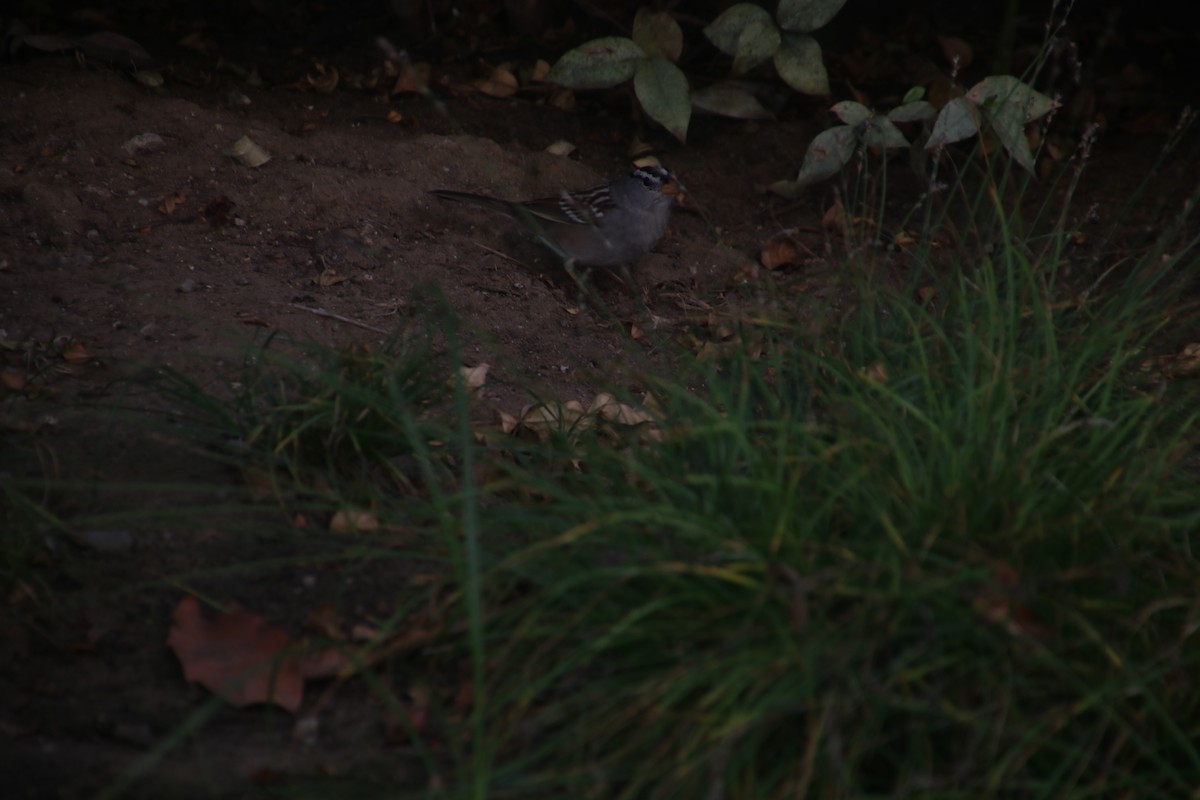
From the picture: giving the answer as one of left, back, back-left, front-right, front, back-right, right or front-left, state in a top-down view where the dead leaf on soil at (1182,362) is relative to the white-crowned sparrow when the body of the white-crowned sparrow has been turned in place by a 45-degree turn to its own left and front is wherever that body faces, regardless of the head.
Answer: right

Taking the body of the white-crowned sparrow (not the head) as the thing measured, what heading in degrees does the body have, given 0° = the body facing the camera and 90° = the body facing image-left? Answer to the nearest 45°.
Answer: approximately 270°

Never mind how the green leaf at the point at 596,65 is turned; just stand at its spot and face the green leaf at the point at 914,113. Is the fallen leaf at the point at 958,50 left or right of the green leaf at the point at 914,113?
left

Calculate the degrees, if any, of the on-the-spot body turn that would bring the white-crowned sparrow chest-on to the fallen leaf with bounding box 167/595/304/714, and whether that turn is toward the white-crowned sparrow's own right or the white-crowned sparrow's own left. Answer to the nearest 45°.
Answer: approximately 90° to the white-crowned sparrow's own right

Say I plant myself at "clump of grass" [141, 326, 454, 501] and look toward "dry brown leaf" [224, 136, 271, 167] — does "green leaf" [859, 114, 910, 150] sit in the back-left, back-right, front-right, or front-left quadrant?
front-right

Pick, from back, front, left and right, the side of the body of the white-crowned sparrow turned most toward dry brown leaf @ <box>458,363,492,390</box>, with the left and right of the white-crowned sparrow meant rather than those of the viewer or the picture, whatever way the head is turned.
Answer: right

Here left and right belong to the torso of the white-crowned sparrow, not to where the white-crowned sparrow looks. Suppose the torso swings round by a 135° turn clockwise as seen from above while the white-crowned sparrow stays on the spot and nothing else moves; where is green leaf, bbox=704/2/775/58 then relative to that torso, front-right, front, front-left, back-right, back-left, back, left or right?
back

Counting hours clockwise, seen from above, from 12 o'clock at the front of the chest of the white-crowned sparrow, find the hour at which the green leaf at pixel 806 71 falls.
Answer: The green leaf is roughly at 11 o'clock from the white-crowned sparrow.

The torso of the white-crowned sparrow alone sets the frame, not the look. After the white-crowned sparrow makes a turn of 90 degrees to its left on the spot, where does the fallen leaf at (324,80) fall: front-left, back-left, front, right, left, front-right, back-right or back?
front-left

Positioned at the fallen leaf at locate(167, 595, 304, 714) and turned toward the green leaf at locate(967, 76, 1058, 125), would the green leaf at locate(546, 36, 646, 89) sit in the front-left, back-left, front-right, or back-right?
front-left

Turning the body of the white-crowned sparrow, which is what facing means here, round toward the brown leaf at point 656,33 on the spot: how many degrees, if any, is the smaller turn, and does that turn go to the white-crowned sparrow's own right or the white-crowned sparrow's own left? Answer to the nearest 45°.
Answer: approximately 90° to the white-crowned sparrow's own left

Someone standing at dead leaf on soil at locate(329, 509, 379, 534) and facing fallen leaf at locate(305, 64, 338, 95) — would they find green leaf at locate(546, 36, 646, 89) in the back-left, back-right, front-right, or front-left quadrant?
front-right

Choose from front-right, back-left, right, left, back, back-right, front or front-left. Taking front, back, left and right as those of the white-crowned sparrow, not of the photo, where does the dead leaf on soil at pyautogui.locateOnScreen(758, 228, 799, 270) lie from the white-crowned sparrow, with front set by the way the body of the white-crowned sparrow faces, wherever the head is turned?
front

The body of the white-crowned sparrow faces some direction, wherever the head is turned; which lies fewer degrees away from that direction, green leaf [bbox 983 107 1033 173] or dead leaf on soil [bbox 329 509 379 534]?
the green leaf

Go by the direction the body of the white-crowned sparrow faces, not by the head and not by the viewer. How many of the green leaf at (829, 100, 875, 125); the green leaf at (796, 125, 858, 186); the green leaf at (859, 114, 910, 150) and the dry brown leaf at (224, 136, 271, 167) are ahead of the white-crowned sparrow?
3

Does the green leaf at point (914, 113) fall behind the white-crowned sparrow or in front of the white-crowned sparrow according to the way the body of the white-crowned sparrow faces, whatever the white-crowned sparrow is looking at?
in front
